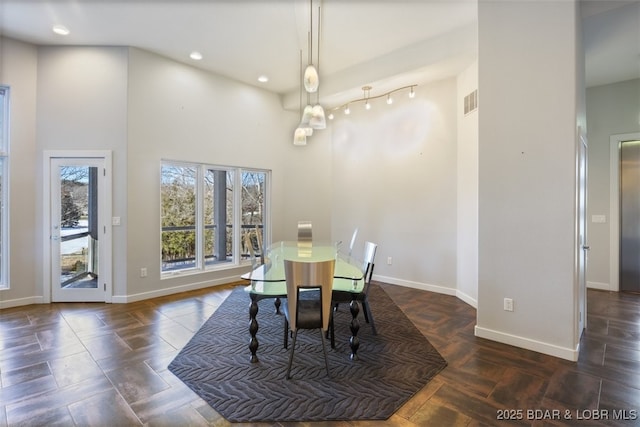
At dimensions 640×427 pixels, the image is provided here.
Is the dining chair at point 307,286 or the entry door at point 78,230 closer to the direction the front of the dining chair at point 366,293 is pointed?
the entry door

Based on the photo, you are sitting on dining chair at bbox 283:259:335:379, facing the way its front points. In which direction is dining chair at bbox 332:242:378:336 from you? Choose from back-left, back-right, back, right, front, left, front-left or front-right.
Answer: front-right

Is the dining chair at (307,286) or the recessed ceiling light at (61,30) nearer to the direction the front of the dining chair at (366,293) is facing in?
the recessed ceiling light

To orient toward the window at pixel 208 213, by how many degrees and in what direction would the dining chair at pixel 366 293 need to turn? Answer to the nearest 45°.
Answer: approximately 45° to its right

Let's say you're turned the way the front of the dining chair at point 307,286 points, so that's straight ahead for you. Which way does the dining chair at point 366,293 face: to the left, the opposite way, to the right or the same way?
to the left

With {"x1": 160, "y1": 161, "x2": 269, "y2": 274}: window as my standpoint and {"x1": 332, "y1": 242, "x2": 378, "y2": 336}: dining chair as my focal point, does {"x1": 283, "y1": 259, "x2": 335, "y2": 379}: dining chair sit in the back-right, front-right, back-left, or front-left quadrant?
front-right

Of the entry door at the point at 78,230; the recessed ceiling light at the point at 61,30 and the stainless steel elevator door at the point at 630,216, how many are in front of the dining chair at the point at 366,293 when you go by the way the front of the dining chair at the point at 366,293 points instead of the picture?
2

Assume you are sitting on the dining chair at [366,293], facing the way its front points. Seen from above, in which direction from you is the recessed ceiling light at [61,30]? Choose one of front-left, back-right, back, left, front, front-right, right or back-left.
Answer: front

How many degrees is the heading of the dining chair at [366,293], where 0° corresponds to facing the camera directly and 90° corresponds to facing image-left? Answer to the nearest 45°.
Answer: approximately 90°

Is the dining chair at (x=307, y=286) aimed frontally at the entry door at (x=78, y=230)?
no

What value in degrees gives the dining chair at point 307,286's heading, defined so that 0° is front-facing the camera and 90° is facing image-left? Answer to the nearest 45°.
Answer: approximately 180°

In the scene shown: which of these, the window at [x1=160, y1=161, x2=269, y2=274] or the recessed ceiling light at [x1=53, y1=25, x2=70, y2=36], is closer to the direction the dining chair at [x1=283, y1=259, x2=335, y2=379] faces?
the window

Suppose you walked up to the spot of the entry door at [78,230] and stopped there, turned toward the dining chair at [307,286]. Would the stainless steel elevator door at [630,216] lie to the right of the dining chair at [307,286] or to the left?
left

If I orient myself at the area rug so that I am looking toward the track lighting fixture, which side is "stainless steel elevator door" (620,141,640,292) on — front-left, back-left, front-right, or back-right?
front-right

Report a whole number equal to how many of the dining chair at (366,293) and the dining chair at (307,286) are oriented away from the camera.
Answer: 1
